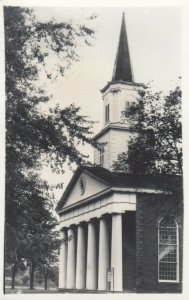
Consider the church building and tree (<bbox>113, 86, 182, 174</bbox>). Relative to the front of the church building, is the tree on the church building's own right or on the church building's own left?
on the church building's own left

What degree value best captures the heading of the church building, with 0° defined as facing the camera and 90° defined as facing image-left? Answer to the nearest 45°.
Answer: approximately 45°

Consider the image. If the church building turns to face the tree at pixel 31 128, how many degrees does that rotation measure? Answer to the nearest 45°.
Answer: approximately 45° to its left
